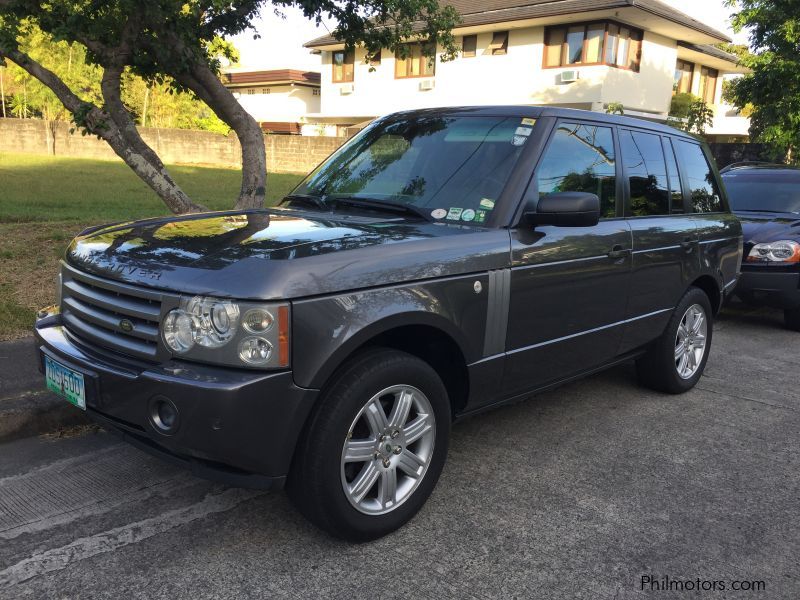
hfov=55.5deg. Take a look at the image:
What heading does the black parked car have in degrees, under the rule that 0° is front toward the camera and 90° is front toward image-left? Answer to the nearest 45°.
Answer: approximately 45°

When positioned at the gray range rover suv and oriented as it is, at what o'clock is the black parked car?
The black parked car is roughly at 6 o'clock from the gray range rover suv.

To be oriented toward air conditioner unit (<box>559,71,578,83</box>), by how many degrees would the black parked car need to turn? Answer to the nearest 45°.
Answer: approximately 135° to its right

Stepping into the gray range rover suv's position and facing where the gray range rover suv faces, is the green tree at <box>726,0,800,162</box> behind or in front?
behind

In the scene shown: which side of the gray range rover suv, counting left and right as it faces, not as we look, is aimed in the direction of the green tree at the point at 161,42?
right

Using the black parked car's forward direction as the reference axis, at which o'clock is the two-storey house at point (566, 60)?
The two-storey house is roughly at 4 o'clock from the black parked car.

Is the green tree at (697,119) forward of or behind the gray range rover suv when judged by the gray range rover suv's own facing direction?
behind

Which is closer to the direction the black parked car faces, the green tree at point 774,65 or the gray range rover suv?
the gray range rover suv

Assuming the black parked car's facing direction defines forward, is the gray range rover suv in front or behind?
in front

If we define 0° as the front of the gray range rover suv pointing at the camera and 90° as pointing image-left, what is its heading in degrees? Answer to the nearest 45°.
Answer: approximately 45°

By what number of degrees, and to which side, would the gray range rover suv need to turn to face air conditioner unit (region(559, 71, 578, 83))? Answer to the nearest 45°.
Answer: approximately 135° to its right
